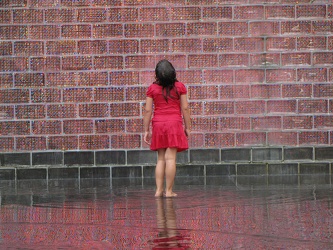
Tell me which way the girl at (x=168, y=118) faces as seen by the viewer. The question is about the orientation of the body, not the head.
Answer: away from the camera

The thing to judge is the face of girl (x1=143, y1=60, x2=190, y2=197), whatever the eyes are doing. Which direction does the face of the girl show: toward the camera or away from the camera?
away from the camera
